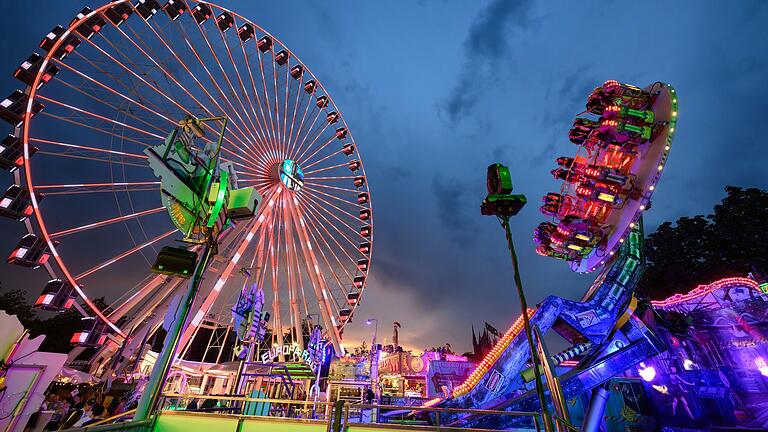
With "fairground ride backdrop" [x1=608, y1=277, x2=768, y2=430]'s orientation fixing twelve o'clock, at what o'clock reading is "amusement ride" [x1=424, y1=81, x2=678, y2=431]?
The amusement ride is roughly at 11 o'clock from the fairground ride backdrop.

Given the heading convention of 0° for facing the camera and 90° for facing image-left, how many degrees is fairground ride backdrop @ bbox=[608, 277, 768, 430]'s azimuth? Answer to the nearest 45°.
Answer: approximately 45°

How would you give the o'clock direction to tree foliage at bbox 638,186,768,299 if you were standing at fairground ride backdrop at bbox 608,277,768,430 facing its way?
The tree foliage is roughly at 5 o'clock from the fairground ride backdrop.

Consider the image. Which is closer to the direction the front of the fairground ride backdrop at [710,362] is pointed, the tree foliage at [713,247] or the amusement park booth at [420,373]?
the amusement park booth

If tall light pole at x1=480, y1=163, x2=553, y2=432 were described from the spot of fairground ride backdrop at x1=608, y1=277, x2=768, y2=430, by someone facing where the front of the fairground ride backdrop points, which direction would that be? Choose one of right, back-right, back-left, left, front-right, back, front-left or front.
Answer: front-left

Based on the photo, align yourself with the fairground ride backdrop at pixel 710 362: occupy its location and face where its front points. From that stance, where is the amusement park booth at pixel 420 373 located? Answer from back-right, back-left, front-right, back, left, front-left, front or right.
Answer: front-right

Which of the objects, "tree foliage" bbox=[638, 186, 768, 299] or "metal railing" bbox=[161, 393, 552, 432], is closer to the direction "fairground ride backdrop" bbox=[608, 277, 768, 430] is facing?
the metal railing

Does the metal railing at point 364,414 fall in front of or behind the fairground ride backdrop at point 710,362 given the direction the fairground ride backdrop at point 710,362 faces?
in front

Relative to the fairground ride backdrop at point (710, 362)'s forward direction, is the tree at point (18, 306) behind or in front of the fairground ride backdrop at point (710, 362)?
in front
